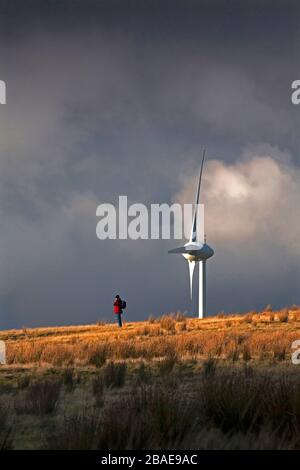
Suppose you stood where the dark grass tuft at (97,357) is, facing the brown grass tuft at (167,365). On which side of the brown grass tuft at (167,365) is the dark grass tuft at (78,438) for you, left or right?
right

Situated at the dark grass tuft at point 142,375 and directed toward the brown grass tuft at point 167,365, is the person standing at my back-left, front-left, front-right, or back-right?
front-left

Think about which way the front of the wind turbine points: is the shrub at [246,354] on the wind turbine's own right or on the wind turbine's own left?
on the wind turbine's own left

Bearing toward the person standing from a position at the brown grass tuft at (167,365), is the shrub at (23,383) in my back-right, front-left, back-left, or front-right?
back-left

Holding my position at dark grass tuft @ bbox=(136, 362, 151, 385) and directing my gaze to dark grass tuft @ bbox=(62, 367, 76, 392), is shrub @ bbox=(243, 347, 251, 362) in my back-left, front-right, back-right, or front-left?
back-right

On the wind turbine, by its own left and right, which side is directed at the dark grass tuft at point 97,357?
left

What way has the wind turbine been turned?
to the viewer's left

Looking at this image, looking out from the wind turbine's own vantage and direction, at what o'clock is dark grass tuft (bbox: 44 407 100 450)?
The dark grass tuft is roughly at 9 o'clock from the wind turbine.

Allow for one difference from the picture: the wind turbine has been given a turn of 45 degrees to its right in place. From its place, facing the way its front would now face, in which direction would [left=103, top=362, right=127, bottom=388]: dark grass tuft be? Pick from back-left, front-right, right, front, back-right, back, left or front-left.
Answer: back-left

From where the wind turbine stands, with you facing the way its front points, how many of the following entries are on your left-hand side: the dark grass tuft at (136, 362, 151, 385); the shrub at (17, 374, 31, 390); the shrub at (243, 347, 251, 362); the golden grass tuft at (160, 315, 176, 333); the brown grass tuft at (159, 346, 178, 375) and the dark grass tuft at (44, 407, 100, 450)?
6

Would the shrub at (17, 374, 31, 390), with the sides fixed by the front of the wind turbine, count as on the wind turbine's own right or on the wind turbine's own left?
on the wind turbine's own left

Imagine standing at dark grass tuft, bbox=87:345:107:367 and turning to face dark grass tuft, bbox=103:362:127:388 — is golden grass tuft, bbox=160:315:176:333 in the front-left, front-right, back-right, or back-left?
back-left

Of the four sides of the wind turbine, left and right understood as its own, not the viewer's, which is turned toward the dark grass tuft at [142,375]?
left
